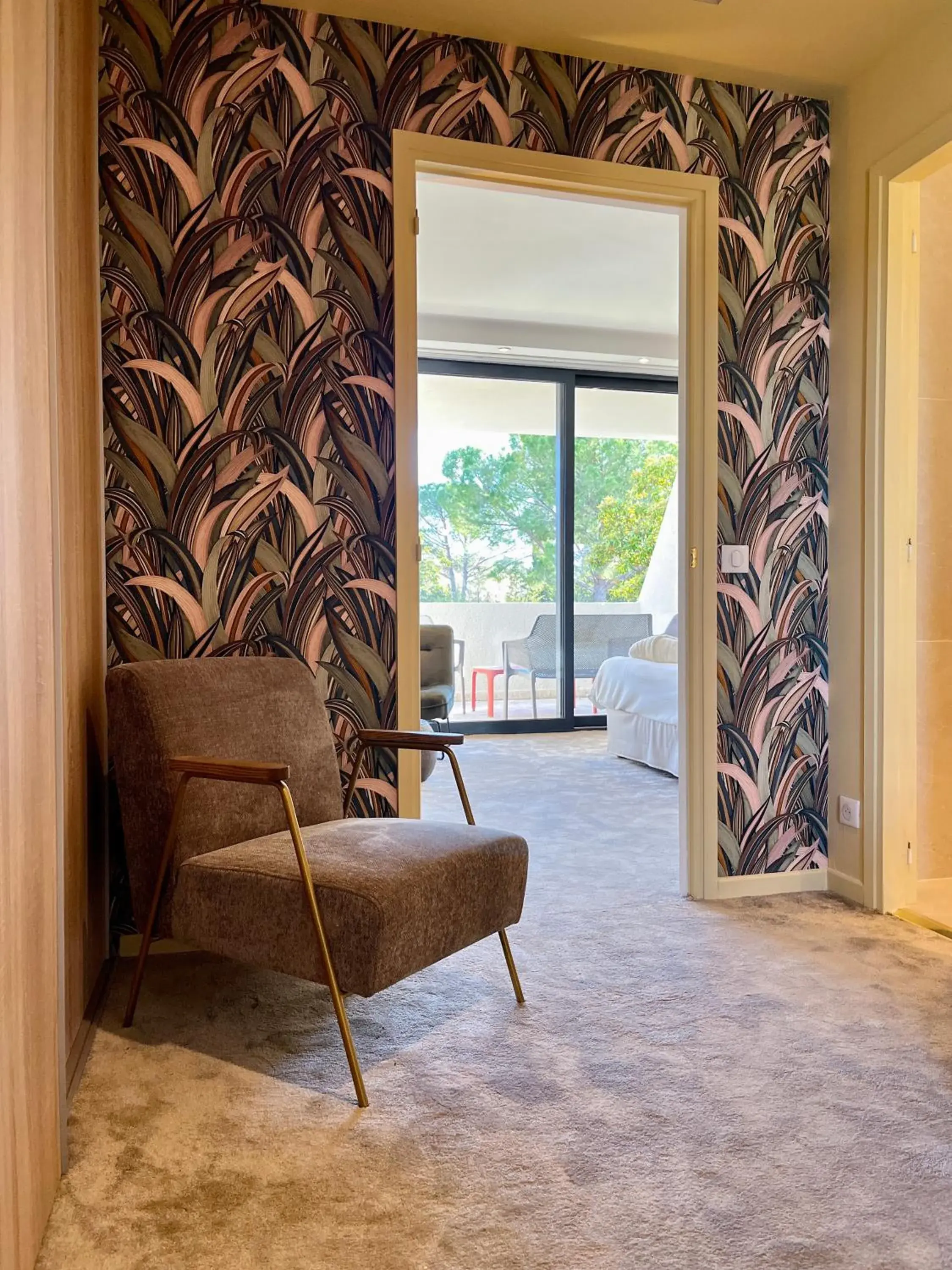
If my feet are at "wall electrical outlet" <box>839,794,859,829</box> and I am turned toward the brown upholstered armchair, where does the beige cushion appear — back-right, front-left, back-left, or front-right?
back-right

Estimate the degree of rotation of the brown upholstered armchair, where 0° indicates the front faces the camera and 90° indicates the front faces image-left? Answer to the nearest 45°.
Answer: approximately 315°

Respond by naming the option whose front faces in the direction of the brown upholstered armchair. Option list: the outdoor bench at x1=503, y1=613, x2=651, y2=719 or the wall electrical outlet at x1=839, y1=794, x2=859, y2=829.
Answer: the wall electrical outlet

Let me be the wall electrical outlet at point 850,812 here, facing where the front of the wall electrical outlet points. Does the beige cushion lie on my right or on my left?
on my right

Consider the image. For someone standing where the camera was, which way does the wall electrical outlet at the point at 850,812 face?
facing the viewer and to the left of the viewer

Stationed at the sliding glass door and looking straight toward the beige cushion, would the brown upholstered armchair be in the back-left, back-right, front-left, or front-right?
front-right

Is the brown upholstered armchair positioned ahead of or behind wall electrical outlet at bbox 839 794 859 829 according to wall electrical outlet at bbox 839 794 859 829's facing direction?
ahead

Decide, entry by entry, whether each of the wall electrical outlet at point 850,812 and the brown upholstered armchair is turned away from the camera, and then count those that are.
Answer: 0

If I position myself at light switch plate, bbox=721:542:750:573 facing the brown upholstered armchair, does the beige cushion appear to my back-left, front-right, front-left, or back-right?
back-right

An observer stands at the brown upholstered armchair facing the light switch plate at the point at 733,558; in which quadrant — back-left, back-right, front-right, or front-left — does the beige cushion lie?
front-left

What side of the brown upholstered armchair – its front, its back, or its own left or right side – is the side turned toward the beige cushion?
left

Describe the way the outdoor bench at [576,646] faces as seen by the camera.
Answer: facing away from the viewer and to the left of the viewer

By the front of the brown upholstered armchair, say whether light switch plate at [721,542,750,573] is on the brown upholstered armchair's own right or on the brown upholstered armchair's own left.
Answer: on the brown upholstered armchair's own left

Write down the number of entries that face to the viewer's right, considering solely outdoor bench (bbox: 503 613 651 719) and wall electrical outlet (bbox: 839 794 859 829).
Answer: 0
